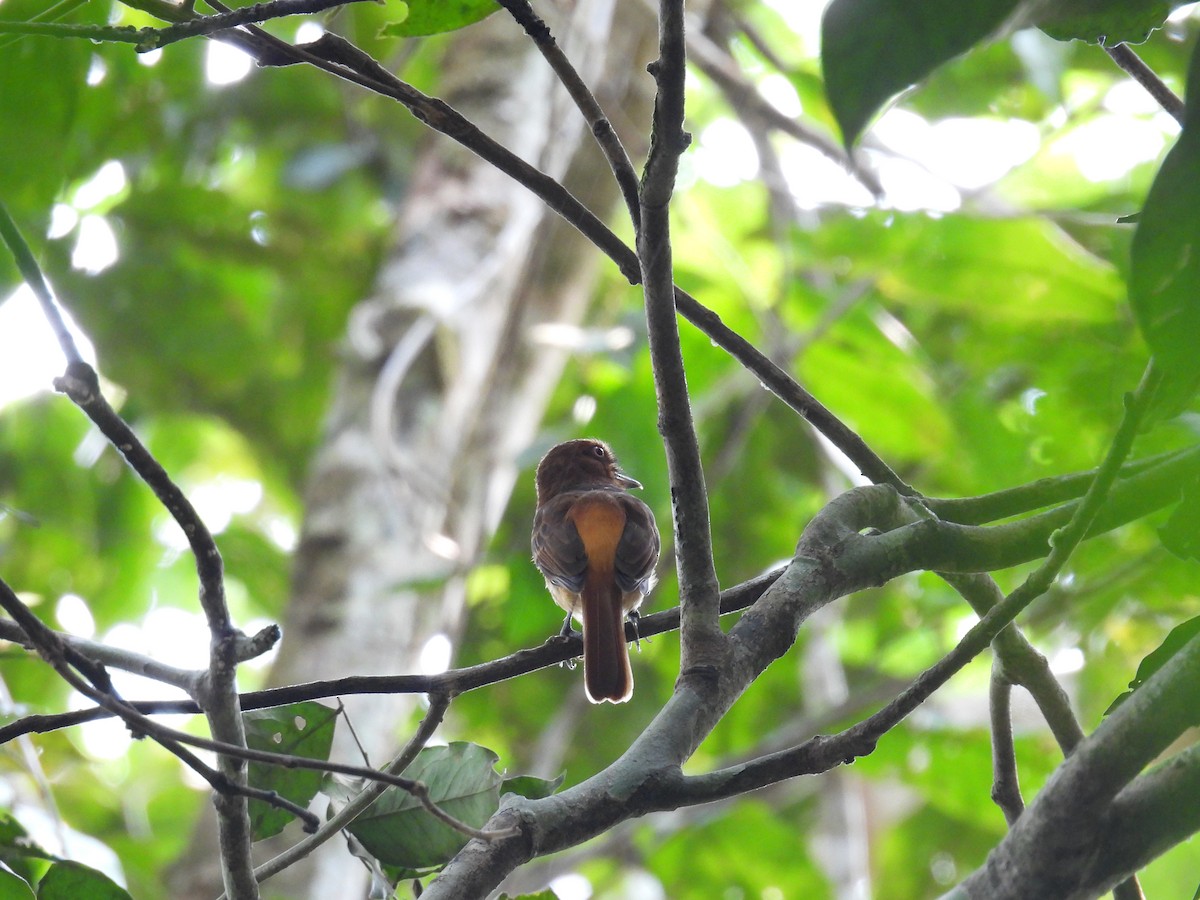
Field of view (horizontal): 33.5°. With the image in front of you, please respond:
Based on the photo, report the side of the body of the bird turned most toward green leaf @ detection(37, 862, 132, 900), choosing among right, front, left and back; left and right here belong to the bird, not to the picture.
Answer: back

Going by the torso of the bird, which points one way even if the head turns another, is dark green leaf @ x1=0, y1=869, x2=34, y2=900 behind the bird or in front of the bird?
behind

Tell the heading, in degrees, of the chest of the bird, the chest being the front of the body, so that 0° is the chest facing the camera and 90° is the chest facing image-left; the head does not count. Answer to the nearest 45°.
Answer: approximately 180°

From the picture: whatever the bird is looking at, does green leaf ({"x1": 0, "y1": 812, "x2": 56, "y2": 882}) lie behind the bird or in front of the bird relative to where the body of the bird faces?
behind

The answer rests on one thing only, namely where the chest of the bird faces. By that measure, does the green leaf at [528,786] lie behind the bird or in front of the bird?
behind
